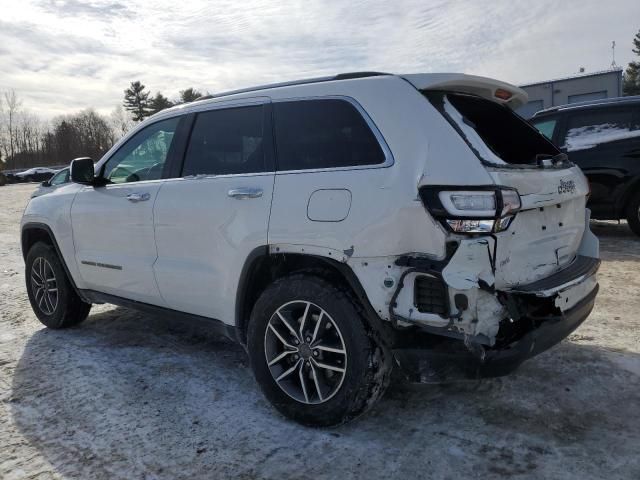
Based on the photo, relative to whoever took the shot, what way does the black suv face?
facing away from the viewer and to the left of the viewer

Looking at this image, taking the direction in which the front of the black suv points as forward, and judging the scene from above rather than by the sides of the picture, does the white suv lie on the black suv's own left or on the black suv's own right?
on the black suv's own left

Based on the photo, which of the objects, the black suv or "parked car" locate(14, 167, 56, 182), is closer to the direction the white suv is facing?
the parked car

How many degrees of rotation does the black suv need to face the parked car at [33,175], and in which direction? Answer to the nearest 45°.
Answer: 0° — it already faces it

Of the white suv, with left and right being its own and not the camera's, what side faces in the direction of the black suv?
right

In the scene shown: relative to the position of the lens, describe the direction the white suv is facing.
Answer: facing away from the viewer and to the left of the viewer
